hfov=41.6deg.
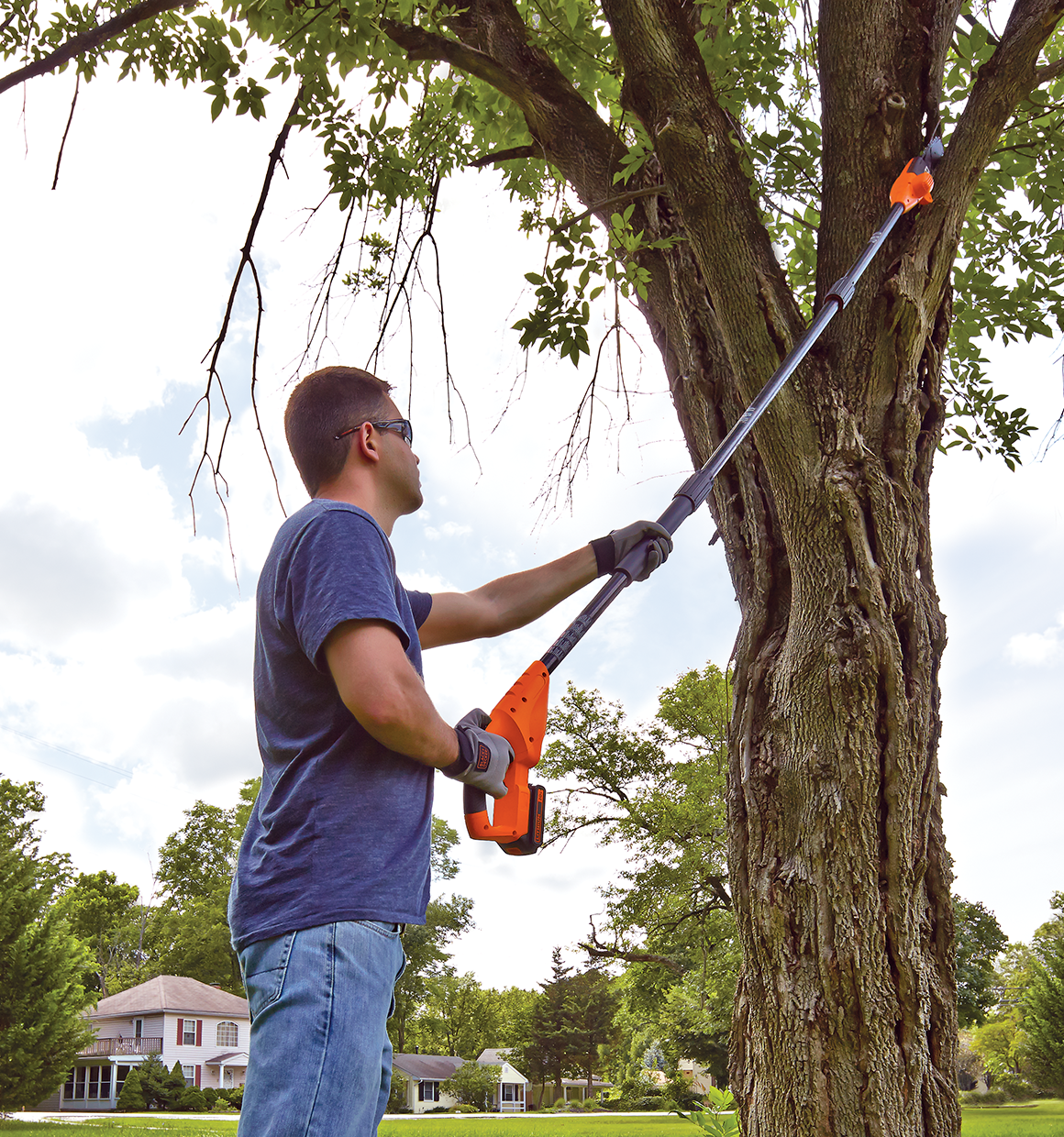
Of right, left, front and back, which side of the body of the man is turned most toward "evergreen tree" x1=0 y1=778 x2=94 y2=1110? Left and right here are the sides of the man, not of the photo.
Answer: left

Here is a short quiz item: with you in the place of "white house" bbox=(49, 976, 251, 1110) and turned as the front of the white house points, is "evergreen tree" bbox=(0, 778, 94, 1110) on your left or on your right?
on your right

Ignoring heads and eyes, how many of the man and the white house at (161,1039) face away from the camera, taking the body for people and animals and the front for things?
0

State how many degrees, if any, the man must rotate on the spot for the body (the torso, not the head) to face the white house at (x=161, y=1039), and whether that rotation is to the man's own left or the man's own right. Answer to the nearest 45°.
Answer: approximately 90° to the man's own left

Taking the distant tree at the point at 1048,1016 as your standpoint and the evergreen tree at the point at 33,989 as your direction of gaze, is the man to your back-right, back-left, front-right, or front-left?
front-left

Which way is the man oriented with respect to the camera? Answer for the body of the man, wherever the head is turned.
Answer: to the viewer's right

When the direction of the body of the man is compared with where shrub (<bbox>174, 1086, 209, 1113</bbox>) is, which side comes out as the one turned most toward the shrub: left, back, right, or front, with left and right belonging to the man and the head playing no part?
left

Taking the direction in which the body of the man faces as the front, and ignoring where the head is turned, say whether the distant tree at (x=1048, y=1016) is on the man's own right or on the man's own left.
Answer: on the man's own left
